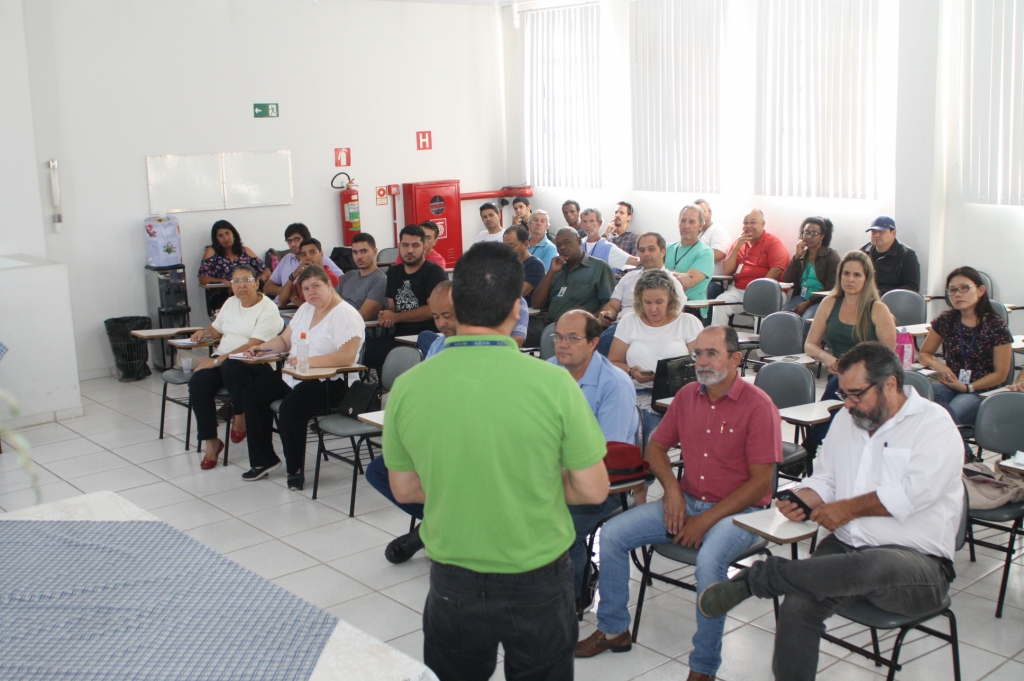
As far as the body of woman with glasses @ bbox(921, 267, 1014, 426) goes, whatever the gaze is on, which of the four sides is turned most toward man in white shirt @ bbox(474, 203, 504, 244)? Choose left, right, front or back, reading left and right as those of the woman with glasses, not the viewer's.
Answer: right

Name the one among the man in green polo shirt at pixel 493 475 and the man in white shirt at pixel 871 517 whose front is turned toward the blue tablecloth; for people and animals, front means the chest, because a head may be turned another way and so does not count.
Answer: the man in white shirt

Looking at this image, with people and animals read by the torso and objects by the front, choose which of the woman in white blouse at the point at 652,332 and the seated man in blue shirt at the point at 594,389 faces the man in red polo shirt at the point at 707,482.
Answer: the woman in white blouse

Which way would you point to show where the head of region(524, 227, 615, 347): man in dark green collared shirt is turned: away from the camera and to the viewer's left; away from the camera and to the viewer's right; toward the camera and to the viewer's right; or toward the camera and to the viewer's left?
toward the camera and to the viewer's left

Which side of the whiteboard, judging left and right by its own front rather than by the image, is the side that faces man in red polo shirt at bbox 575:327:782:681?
front

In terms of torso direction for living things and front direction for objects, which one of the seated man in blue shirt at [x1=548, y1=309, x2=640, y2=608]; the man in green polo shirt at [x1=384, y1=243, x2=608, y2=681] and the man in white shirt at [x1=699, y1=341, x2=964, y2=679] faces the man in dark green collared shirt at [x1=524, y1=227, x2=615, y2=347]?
the man in green polo shirt at [x1=384, y1=243, x2=608, y2=681]

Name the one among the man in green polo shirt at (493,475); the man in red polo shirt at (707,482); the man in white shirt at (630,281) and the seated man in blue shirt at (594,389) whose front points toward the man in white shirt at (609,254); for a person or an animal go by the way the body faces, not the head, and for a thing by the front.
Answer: the man in green polo shirt

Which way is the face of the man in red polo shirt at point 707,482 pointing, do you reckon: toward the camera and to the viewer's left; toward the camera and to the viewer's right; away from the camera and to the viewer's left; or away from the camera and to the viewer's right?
toward the camera and to the viewer's left

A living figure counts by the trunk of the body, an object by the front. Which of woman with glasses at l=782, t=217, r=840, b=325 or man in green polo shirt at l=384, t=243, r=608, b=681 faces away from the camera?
the man in green polo shirt

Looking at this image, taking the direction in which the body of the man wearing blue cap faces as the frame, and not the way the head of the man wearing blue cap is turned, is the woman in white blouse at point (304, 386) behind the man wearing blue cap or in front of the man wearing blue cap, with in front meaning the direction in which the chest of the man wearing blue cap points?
in front

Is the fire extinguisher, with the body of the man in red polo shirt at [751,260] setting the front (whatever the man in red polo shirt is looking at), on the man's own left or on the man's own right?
on the man's own right

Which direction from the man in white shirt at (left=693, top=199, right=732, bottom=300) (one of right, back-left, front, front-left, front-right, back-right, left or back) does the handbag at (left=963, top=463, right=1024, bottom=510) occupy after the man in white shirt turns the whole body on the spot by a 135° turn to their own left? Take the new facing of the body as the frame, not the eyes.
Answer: right

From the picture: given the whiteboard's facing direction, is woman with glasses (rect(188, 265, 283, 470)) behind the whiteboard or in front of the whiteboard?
in front
